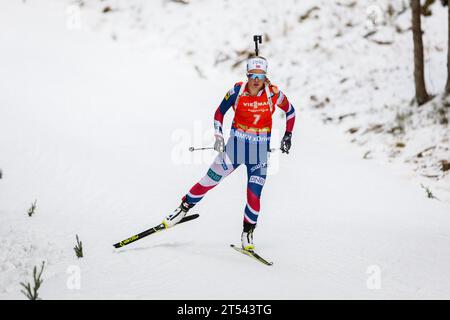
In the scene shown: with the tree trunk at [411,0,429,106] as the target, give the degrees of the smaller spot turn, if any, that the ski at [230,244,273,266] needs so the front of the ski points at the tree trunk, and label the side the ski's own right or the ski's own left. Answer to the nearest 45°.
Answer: approximately 90° to the ski's own left

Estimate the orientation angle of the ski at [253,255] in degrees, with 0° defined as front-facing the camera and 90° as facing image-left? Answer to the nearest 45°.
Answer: approximately 315°
